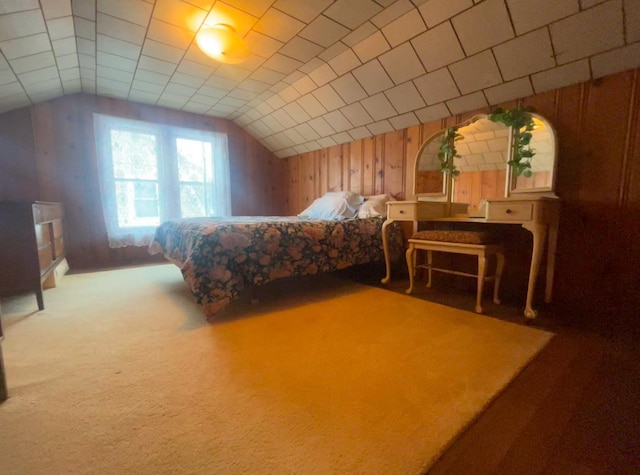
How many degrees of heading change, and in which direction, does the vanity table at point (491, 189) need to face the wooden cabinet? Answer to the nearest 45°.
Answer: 0° — it already faces it

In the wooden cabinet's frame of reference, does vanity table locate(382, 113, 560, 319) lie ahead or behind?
ahead

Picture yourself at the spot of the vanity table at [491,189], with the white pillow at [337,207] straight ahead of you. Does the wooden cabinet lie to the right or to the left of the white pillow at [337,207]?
left

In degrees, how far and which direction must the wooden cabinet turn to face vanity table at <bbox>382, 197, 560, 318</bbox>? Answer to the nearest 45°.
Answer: approximately 45° to its right

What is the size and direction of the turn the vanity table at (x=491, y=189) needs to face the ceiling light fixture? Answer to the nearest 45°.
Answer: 0° — it already faces it

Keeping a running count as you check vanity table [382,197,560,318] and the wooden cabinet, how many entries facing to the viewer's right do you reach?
1

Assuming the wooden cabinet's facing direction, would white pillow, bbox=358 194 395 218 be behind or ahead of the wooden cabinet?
ahead

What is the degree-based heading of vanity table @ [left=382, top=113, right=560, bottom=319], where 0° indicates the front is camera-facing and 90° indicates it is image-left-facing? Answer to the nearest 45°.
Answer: approximately 45°

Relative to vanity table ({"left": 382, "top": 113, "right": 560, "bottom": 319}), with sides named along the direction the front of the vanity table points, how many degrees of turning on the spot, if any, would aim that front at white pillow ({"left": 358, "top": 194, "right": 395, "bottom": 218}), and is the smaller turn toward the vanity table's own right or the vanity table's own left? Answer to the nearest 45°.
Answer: approximately 45° to the vanity table's own right

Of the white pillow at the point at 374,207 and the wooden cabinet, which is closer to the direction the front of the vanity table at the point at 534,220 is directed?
the wooden cabinet

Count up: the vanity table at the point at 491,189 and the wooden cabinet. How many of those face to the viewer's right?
1

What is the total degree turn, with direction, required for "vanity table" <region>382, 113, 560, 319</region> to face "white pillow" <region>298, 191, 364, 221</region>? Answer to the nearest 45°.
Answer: approximately 45° to its right

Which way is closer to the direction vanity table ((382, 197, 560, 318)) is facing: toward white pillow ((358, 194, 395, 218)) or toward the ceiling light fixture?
the ceiling light fixture

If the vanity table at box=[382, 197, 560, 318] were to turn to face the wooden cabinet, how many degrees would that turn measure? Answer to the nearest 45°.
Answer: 0° — it already faces it

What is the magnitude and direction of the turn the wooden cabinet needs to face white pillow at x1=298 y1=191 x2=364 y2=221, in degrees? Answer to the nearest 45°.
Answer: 0° — it already faces it

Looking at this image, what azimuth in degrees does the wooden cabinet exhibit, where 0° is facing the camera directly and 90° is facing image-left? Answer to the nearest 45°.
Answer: approximately 270°

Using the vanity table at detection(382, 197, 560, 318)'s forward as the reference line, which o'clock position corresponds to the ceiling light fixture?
The ceiling light fixture is roughly at 1 o'clock from the vanity table.

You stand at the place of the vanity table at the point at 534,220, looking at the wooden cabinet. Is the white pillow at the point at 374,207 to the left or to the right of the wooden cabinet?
right

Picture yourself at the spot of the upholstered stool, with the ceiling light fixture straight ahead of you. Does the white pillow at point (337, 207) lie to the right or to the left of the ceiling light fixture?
right
